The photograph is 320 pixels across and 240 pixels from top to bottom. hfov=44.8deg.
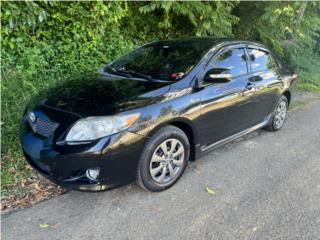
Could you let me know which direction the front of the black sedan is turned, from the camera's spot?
facing the viewer and to the left of the viewer
